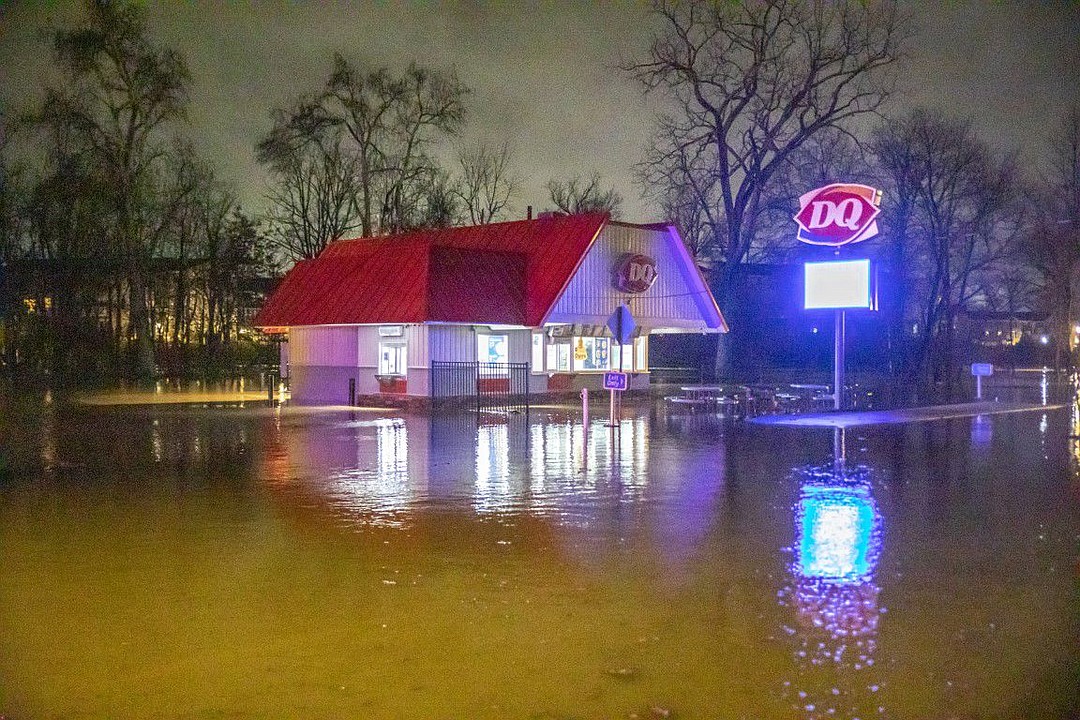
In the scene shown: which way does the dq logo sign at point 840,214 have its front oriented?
toward the camera

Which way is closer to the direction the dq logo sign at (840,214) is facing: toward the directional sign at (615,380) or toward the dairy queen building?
the directional sign

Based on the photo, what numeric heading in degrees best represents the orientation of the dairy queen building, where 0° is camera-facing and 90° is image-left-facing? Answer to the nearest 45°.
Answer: approximately 315°

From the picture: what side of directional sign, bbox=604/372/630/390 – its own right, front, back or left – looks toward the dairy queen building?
back

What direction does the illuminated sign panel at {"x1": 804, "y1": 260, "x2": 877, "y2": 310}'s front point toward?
toward the camera

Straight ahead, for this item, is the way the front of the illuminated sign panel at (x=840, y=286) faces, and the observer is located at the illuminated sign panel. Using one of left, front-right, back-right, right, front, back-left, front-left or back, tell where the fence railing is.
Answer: right

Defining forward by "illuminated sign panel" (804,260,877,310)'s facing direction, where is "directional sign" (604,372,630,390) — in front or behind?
in front

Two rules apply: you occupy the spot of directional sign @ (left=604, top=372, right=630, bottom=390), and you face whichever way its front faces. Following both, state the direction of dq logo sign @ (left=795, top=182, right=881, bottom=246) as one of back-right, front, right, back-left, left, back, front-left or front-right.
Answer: back-left

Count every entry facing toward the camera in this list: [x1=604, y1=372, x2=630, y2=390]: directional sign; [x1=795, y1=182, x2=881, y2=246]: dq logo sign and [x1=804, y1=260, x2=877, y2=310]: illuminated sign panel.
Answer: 3

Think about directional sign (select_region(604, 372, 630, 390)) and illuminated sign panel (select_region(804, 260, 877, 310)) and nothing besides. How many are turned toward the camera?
2

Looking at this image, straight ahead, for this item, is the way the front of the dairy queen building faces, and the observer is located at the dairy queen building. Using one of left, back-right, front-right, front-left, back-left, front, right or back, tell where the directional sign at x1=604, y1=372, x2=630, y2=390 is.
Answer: front-right
